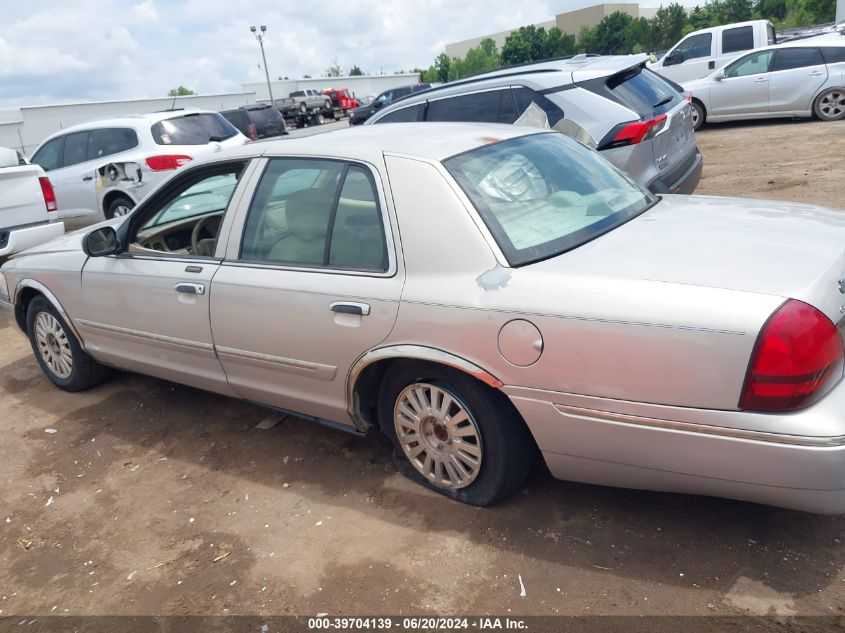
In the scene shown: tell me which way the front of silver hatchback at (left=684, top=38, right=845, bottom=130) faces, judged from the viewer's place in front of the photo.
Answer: facing to the left of the viewer

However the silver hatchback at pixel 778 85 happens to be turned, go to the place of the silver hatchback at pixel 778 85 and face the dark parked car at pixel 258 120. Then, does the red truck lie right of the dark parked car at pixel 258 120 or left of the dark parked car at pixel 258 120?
right

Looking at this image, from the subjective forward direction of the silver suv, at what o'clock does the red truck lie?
The red truck is roughly at 1 o'clock from the silver suv.

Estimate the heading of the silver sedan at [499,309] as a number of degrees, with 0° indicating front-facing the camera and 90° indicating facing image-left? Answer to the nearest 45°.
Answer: approximately 135°

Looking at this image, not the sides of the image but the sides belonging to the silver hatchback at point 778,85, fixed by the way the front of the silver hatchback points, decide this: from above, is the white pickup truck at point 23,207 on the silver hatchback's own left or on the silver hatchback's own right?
on the silver hatchback's own left

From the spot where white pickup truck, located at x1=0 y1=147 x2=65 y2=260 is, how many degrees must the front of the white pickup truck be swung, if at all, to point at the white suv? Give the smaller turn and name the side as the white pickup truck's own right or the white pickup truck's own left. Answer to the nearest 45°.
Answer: approximately 90° to the white pickup truck's own right

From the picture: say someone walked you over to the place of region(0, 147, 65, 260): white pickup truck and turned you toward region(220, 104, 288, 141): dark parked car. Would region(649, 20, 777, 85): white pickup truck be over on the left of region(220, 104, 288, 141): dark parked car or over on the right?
right

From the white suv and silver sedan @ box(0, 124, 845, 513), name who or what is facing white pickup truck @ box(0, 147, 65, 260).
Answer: the silver sedan

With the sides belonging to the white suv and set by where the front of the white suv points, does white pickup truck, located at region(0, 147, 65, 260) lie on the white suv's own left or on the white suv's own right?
on the white suv's own left

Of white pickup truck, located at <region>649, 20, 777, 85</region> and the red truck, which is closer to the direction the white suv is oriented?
the red truck
